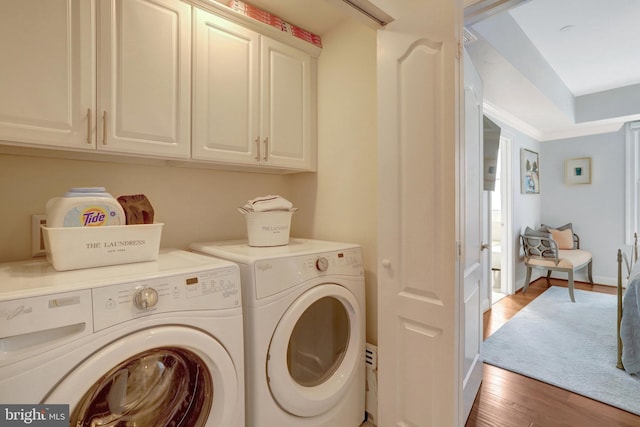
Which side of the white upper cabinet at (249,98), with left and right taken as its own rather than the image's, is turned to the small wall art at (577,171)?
left

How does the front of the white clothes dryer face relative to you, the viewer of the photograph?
facing the viewer and to the right of the viewer

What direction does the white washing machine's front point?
toward the camera

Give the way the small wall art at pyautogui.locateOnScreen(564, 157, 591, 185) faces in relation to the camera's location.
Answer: facing the viewer

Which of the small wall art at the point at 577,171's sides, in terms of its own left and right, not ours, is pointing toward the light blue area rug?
front

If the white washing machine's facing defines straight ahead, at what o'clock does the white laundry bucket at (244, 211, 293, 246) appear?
The white laundry bucket is roughly at 8 o'clock from the white washing machine.

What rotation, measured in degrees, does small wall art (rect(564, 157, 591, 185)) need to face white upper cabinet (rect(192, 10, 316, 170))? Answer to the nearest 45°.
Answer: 0° — it already faces it

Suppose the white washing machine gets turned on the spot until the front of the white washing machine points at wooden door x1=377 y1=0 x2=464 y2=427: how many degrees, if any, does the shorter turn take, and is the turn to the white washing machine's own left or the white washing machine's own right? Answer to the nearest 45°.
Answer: approximately 90° to the white washing machine's own left

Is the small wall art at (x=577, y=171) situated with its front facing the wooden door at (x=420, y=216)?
yes

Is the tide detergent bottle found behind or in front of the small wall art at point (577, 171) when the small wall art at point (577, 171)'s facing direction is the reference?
in front

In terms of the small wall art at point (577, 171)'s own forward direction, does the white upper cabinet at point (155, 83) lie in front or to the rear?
in front

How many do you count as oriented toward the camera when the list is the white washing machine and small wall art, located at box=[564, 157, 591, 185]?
2
